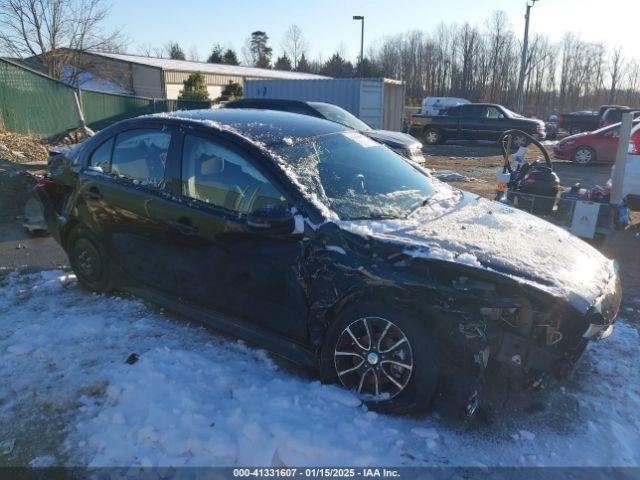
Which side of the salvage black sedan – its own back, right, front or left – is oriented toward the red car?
left

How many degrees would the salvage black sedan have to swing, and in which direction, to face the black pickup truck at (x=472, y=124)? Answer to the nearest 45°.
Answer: approximately 135° to its left

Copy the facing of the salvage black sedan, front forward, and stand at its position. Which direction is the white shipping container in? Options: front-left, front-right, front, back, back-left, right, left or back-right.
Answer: back-left

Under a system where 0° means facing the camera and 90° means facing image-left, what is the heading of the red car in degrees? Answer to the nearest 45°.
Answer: approximately 90°

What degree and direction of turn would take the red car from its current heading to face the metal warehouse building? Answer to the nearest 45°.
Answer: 0° — it already faces it

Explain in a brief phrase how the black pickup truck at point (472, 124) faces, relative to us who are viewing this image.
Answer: facing to the right of the viewer

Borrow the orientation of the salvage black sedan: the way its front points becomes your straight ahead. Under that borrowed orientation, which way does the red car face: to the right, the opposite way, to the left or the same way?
the opposite way

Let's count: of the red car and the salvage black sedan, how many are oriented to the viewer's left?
1
